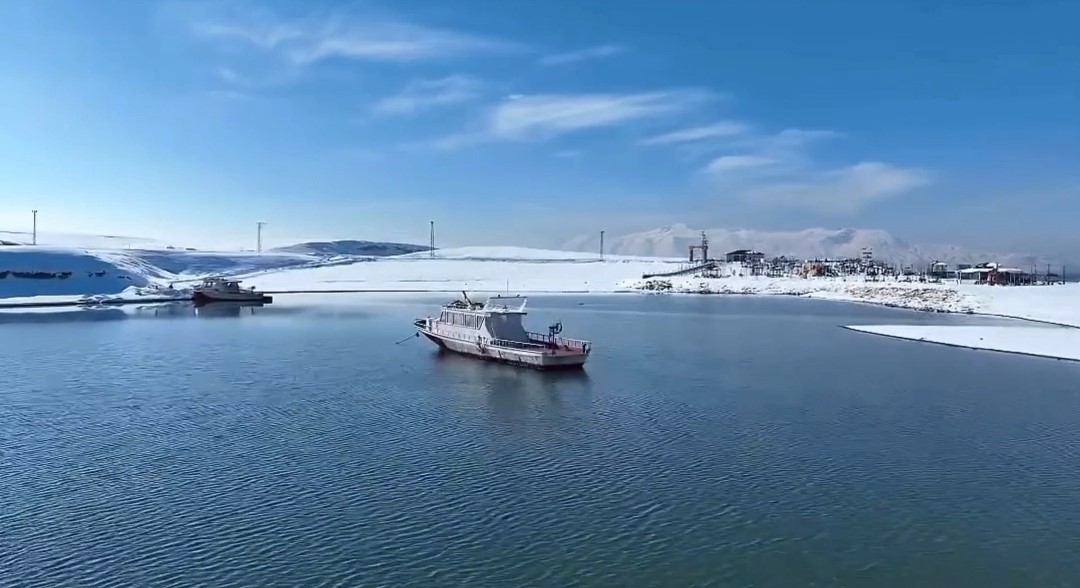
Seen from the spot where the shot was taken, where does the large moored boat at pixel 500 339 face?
facing away from the viewer and to the left of the viewer
